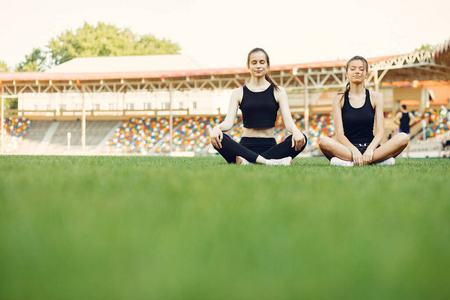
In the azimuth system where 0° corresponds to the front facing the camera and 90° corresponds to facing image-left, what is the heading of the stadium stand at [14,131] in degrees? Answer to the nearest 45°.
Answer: approximately 0°

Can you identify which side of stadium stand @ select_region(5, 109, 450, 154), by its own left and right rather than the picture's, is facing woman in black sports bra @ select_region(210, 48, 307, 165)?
front

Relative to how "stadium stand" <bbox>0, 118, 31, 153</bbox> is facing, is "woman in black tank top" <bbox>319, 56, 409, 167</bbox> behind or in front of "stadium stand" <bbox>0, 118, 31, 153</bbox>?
in front

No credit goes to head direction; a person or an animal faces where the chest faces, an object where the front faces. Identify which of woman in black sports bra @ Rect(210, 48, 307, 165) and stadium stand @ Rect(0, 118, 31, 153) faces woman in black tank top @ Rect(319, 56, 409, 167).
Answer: the stadium stand

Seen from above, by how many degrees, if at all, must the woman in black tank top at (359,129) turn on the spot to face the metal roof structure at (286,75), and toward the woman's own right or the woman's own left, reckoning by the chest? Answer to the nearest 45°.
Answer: approximately 180°
